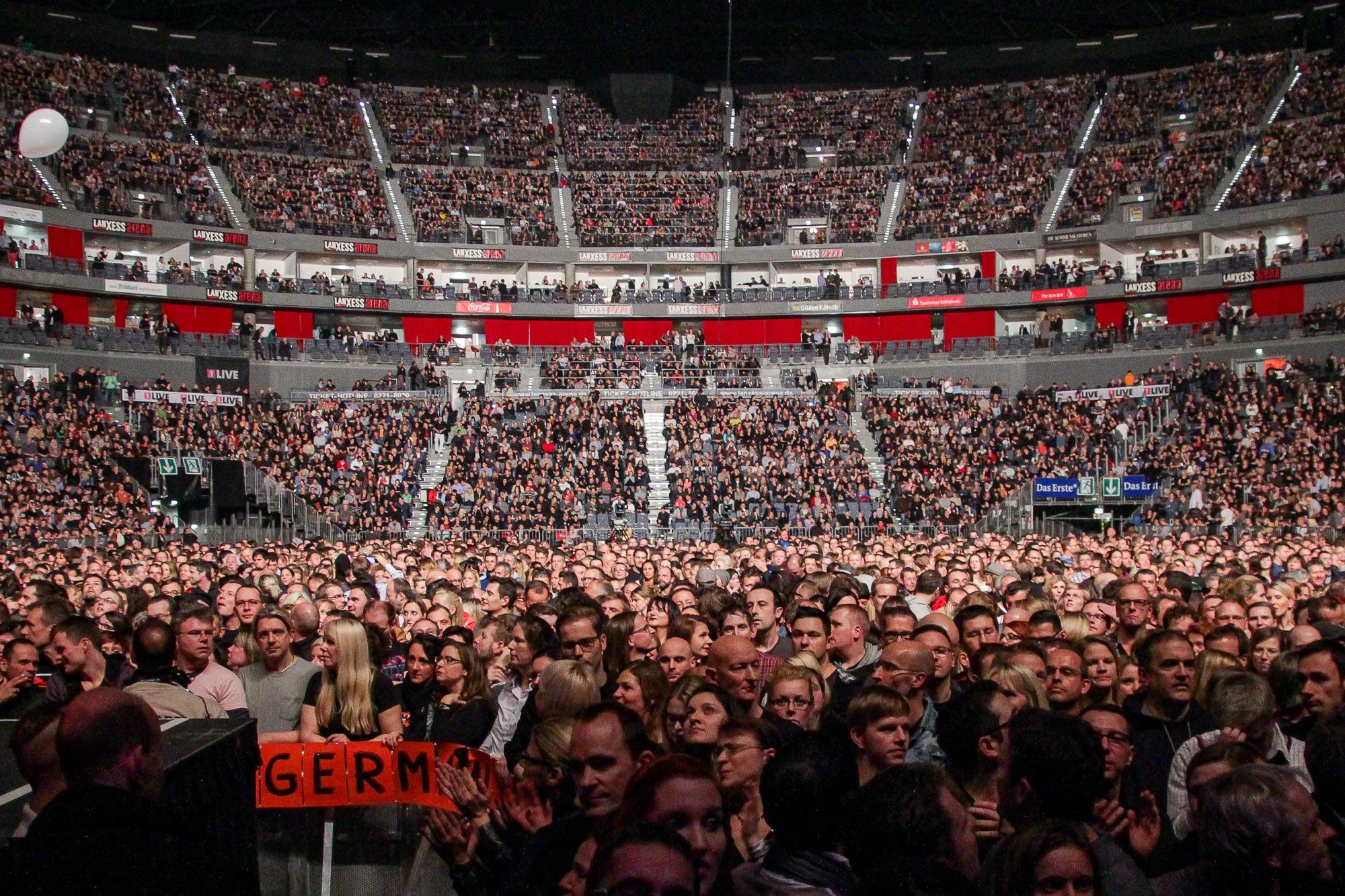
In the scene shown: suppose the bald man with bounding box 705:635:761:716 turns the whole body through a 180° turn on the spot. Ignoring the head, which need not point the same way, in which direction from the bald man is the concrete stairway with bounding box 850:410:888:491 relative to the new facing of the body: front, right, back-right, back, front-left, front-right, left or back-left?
front-right

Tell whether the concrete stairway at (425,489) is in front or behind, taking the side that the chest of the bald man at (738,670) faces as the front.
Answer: behind

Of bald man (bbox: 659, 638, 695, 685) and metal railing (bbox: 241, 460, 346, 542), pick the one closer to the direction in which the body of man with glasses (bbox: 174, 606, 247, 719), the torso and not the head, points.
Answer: the bald man

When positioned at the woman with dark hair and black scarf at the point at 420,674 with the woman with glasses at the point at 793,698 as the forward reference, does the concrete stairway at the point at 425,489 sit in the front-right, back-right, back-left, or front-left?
back-left

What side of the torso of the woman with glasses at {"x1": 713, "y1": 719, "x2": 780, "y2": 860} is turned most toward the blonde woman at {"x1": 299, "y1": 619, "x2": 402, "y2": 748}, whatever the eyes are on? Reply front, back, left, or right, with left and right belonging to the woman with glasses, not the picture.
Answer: right

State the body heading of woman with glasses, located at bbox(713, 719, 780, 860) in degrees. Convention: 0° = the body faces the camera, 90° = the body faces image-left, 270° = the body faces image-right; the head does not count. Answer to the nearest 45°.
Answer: approximately 45°

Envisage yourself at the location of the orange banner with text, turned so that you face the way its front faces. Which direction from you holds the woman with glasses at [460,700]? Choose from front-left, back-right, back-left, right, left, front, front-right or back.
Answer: back-left

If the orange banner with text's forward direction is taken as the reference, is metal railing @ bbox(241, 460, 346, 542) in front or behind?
behind

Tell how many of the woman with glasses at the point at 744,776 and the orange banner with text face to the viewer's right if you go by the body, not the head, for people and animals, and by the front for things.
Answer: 0
